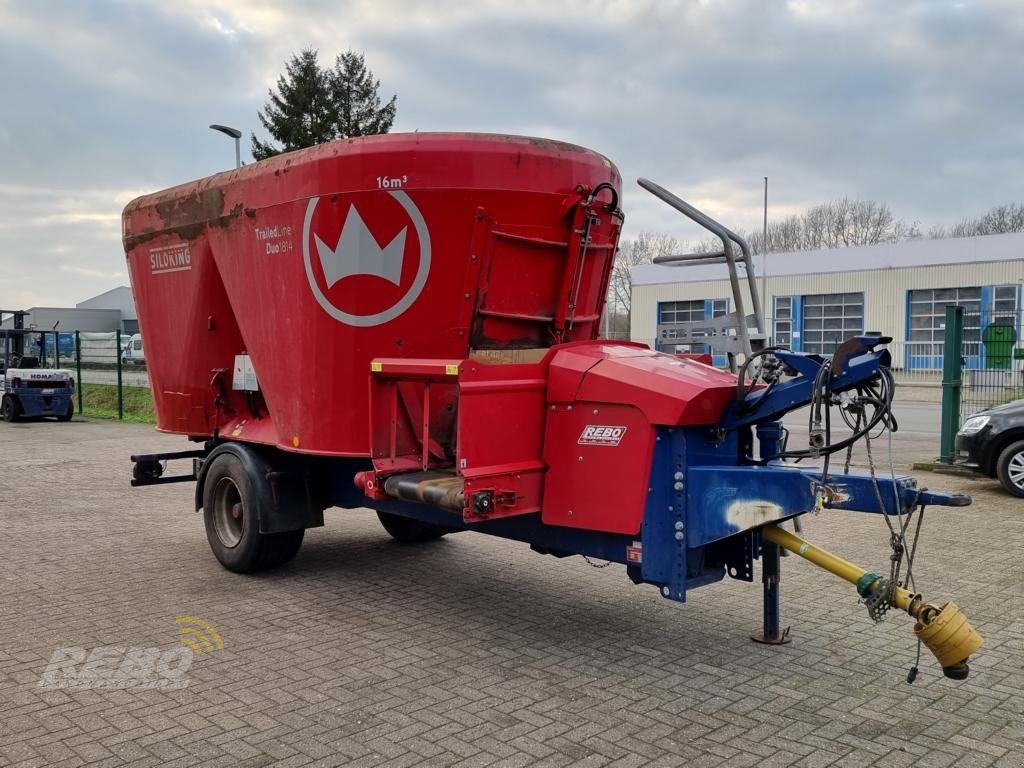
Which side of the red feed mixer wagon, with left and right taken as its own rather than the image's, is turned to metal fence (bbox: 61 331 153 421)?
back

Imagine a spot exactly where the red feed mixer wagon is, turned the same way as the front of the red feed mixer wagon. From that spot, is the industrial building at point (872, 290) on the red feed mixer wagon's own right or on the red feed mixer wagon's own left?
on the red feed mixer wagon's own left

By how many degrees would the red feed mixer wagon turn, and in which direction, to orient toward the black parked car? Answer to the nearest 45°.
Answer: approximately 90° to its left

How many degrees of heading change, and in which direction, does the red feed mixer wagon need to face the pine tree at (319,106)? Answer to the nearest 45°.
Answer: approximately 135° to its left

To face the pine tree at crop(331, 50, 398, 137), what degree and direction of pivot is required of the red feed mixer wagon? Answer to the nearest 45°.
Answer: approximately 135° to its left

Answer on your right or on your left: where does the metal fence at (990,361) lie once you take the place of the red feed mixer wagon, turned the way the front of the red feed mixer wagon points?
on your left

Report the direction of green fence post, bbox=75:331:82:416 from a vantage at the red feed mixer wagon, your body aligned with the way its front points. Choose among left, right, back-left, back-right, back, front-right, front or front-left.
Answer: back

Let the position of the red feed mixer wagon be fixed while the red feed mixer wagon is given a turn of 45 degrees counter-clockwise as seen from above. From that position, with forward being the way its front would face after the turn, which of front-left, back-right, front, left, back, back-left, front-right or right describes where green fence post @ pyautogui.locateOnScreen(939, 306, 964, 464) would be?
front-left

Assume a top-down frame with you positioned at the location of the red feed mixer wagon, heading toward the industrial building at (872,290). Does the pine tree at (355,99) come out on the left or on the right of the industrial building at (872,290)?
left

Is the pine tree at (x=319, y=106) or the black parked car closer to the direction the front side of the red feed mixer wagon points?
the black parked car

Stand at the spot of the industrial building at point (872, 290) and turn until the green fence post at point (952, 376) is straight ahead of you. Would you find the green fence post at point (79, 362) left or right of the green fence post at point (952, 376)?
right
